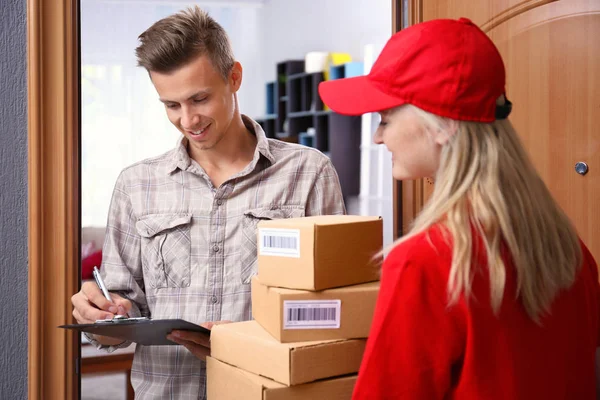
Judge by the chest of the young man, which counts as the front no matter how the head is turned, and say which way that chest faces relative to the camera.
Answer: toward the camera

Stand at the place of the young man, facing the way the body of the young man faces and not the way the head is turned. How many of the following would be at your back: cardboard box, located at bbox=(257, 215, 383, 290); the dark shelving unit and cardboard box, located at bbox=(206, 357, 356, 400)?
1

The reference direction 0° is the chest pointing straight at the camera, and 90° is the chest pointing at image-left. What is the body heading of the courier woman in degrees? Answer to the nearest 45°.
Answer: approximately 135°

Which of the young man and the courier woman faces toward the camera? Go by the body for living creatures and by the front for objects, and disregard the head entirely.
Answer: the young man

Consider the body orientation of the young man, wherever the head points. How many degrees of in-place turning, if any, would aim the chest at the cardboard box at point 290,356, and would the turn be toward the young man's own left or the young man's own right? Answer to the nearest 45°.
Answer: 0° — they already face it

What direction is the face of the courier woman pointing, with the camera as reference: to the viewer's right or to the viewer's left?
to the viewer's left

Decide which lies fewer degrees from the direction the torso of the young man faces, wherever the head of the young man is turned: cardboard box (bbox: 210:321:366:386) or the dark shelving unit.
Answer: the cardboard box

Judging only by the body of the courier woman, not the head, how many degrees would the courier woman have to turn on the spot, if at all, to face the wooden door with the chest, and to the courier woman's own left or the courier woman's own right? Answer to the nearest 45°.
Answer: approximately 45° to the courier woman's own right

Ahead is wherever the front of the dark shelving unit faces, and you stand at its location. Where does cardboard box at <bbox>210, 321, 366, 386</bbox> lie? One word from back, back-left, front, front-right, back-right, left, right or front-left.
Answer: front-left

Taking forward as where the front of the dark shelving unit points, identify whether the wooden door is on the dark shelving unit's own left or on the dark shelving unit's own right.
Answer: on the dark shelving unit's own left

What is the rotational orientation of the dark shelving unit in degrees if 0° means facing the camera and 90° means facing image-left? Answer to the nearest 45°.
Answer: approximately 45°

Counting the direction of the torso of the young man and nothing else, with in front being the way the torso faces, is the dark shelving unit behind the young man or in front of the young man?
behind

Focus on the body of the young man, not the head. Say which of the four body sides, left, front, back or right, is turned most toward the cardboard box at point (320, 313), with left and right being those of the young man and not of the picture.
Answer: front

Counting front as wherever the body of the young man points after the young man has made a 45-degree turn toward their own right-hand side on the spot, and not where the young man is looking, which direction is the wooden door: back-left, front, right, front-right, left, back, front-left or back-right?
back-left

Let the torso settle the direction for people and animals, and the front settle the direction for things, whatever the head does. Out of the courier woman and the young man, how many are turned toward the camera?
1

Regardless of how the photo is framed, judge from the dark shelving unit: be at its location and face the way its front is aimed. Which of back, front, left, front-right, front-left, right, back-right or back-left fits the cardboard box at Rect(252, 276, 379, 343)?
front-left
